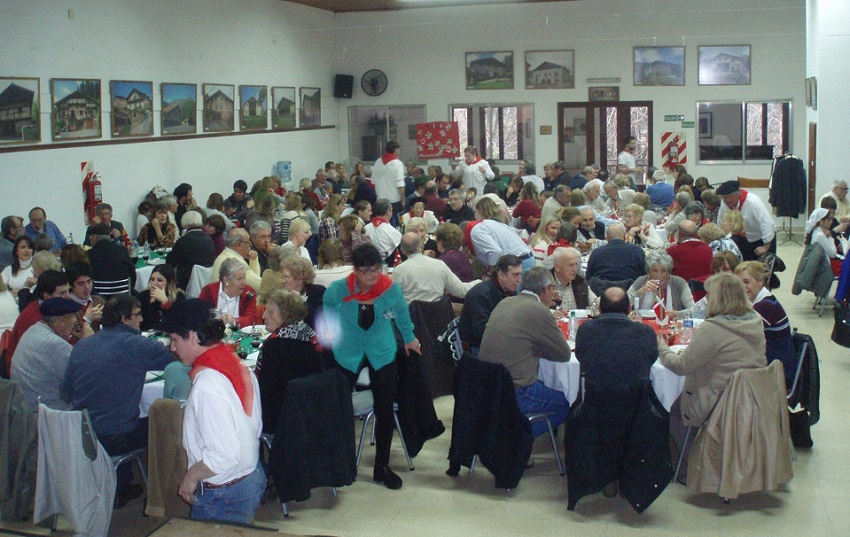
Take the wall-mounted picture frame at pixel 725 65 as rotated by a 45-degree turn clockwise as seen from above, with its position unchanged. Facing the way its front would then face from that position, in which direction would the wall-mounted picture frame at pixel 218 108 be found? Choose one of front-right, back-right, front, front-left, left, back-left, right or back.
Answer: front

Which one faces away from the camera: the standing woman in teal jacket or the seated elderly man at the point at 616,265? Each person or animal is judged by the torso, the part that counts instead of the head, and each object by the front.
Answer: the seated elderly man

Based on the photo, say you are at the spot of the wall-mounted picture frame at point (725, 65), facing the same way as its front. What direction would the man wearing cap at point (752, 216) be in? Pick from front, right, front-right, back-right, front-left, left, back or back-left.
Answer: front

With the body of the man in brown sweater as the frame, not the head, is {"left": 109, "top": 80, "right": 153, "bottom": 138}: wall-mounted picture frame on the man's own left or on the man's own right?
on the man's own left

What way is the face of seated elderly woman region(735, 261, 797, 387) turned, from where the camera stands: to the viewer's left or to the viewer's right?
to the viewer's left

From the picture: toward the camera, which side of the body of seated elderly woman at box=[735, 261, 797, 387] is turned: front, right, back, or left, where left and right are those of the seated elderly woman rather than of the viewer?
left

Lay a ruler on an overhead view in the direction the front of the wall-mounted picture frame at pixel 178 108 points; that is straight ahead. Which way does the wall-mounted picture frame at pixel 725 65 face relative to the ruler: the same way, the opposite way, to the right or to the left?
to the right

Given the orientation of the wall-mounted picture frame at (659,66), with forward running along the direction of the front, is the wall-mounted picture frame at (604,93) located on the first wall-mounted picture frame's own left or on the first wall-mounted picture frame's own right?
on the first wall-mounted picture frame's own right

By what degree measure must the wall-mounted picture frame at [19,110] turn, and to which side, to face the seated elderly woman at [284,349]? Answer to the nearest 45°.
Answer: approximately 45° to its right

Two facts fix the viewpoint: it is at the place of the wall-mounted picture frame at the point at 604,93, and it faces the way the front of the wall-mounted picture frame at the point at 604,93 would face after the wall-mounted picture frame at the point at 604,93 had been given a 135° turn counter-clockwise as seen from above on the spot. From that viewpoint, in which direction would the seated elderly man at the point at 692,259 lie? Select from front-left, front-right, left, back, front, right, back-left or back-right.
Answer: back-right

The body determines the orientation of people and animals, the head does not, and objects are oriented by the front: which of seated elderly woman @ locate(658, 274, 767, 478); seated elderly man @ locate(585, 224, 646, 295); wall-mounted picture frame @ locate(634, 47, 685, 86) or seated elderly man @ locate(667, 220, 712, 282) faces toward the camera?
the wall-mounted picture frame

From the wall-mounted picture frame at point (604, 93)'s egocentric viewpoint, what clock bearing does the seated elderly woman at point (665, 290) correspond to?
The seated elderly woman is roughly at 12 o'clock from the wall-mounted picture frame.

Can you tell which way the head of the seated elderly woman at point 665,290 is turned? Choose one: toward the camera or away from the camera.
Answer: toward the camera

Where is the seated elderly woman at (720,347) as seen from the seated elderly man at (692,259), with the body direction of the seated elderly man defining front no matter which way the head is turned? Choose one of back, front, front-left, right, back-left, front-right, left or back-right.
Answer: back

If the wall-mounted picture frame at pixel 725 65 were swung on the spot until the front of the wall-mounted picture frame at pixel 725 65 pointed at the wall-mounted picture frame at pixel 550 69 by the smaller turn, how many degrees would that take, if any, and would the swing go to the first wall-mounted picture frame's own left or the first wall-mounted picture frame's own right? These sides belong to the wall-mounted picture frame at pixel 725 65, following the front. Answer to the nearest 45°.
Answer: approximately 90° to the first wall-mounted picture frame's own right

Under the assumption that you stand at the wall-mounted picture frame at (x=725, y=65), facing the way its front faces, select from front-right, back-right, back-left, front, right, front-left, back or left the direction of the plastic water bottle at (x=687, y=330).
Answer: front

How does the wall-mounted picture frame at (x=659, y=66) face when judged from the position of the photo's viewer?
facing the viewer

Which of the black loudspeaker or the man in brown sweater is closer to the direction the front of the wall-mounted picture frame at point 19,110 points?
the man in brown sweater

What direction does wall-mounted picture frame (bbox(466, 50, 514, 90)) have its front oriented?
toward the camera

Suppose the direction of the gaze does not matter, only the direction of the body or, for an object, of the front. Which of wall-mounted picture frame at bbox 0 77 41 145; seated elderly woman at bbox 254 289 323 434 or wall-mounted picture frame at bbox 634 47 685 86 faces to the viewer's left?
the seated elderly woman
